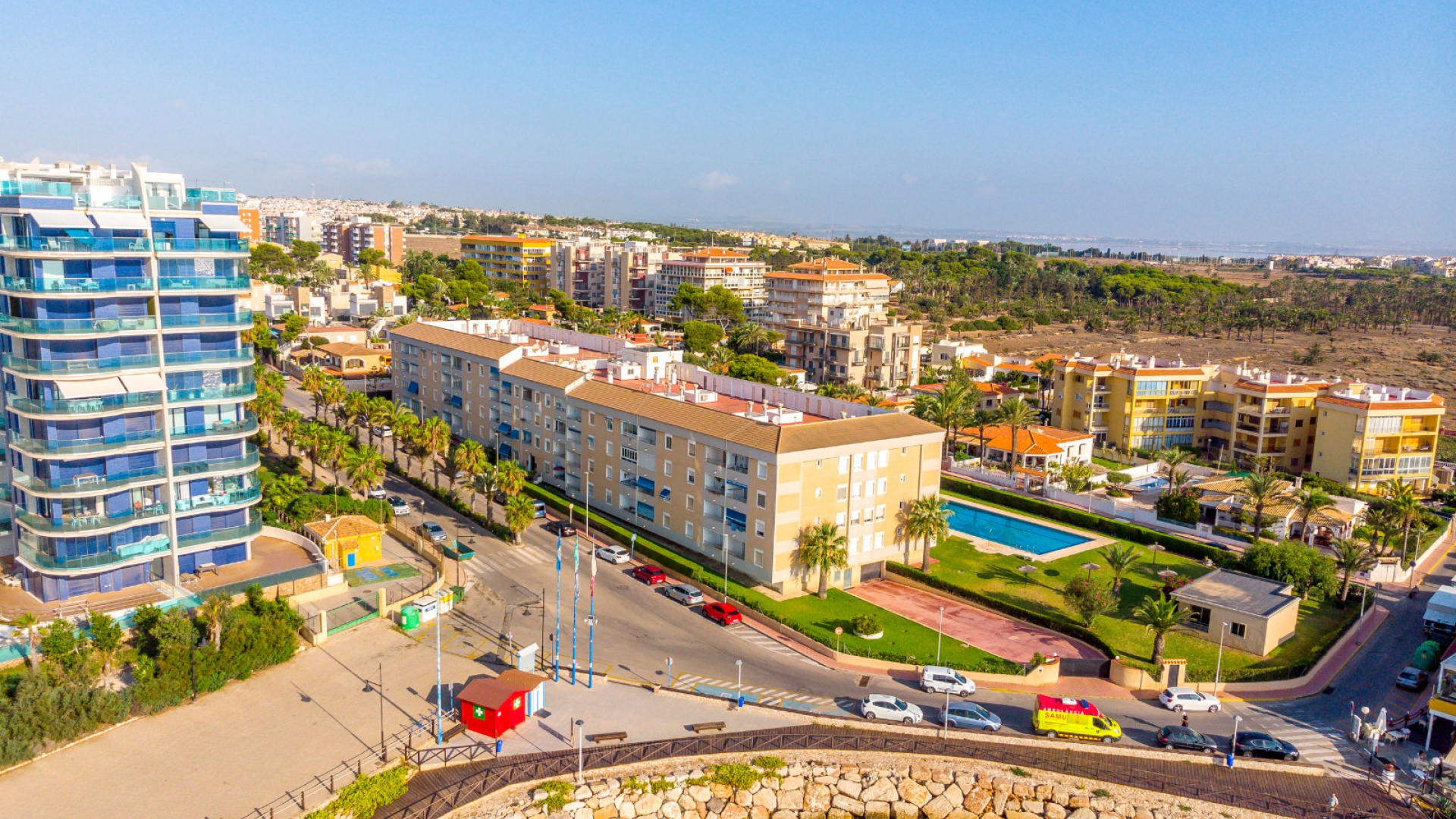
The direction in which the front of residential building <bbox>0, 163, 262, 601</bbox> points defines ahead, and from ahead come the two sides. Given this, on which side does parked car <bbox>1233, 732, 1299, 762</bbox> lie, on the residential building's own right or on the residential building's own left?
on the residential building's own left

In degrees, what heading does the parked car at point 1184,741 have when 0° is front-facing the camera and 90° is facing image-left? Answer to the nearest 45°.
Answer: approximately 270°

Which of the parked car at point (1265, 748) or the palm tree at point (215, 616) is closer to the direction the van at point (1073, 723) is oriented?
the parked car

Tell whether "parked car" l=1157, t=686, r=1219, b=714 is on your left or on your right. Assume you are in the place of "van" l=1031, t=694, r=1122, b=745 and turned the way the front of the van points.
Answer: on your left

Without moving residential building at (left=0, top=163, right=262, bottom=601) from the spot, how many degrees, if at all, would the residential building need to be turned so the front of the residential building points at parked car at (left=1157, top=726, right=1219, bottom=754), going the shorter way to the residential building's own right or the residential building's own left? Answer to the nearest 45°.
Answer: approximately 45° to the residential building's own left

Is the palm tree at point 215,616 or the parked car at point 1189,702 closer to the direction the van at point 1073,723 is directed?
the parked car

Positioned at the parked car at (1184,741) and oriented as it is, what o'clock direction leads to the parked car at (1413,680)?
the parked car at (1413,680) is roughly at 10 o'clock from the parked car at (1184,741).
